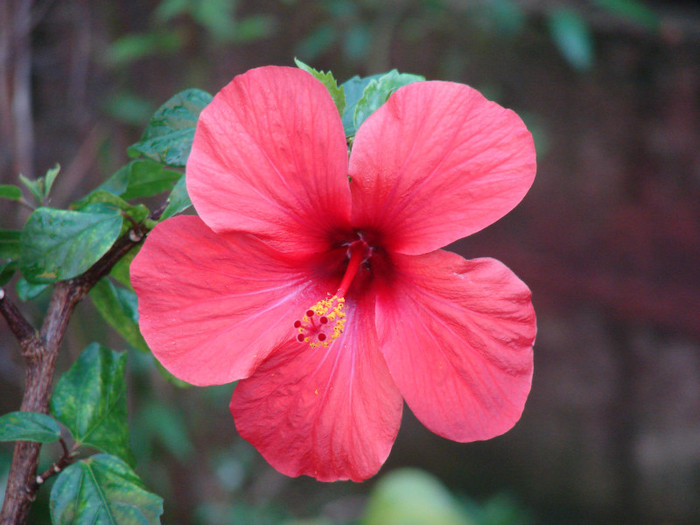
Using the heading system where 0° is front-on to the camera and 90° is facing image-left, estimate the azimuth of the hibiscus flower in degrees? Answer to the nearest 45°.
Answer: approximately 0°
